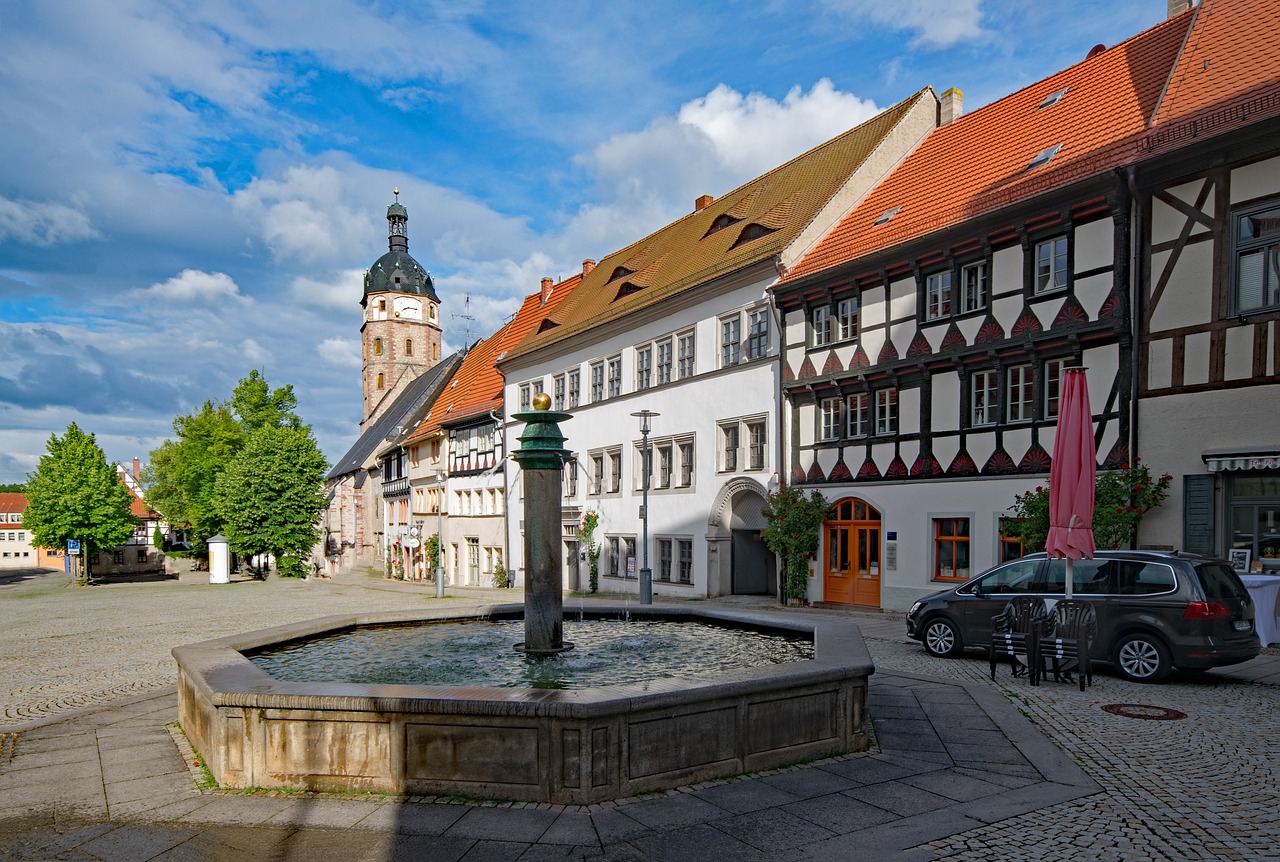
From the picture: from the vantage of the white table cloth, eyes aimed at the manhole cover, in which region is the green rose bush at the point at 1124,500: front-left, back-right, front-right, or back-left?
back-right

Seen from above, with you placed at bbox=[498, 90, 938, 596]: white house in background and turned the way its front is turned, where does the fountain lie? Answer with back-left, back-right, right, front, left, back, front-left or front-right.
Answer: front-left

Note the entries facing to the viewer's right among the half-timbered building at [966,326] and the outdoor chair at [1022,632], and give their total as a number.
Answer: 0

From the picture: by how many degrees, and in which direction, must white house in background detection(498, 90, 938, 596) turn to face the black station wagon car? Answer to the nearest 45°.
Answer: approximately 45° to its left
